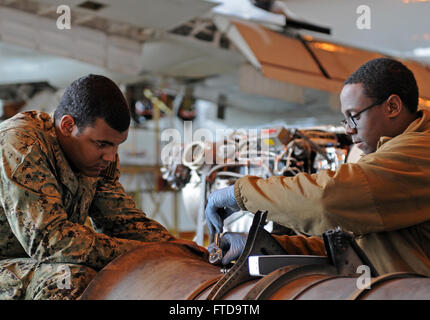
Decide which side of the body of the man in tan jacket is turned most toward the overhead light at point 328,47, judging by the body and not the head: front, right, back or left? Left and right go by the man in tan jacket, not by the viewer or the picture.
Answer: right

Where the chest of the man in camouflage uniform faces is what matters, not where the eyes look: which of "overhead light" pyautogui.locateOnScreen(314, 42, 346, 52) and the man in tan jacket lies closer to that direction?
the man in tan jacket

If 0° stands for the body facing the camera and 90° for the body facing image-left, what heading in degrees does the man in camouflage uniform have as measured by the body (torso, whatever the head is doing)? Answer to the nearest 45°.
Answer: approximately 315°

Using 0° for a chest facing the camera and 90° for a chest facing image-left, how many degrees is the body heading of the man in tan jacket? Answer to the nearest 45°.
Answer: approximately 90°

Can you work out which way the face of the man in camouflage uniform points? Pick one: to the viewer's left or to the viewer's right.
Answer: to the viewer's right

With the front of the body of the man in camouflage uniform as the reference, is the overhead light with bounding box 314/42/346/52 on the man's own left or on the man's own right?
on the man's own left

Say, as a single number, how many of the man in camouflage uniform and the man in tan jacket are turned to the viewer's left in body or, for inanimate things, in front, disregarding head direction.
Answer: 1

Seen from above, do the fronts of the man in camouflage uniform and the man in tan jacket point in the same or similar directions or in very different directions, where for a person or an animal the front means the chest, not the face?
very different directions

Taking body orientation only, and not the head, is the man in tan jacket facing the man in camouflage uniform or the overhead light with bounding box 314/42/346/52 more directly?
the man in camouflage uniform
